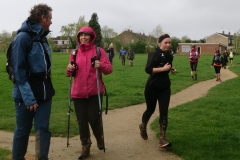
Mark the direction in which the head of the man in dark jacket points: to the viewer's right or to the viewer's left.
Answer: to the viewer's right

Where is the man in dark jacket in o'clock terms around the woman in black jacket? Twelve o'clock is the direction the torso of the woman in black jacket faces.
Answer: The man in dark jacket is roughly at 3 o'clock from the woman in black jacket.

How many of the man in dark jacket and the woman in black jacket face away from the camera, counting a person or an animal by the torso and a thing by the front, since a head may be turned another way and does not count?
0

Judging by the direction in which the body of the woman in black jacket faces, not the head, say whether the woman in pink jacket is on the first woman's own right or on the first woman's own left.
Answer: on the first woman's own right
